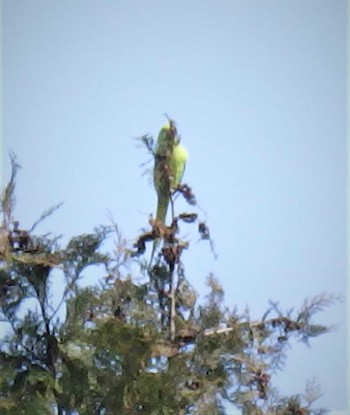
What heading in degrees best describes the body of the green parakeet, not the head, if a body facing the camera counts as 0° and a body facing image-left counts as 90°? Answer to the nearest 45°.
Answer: approximately 270°
